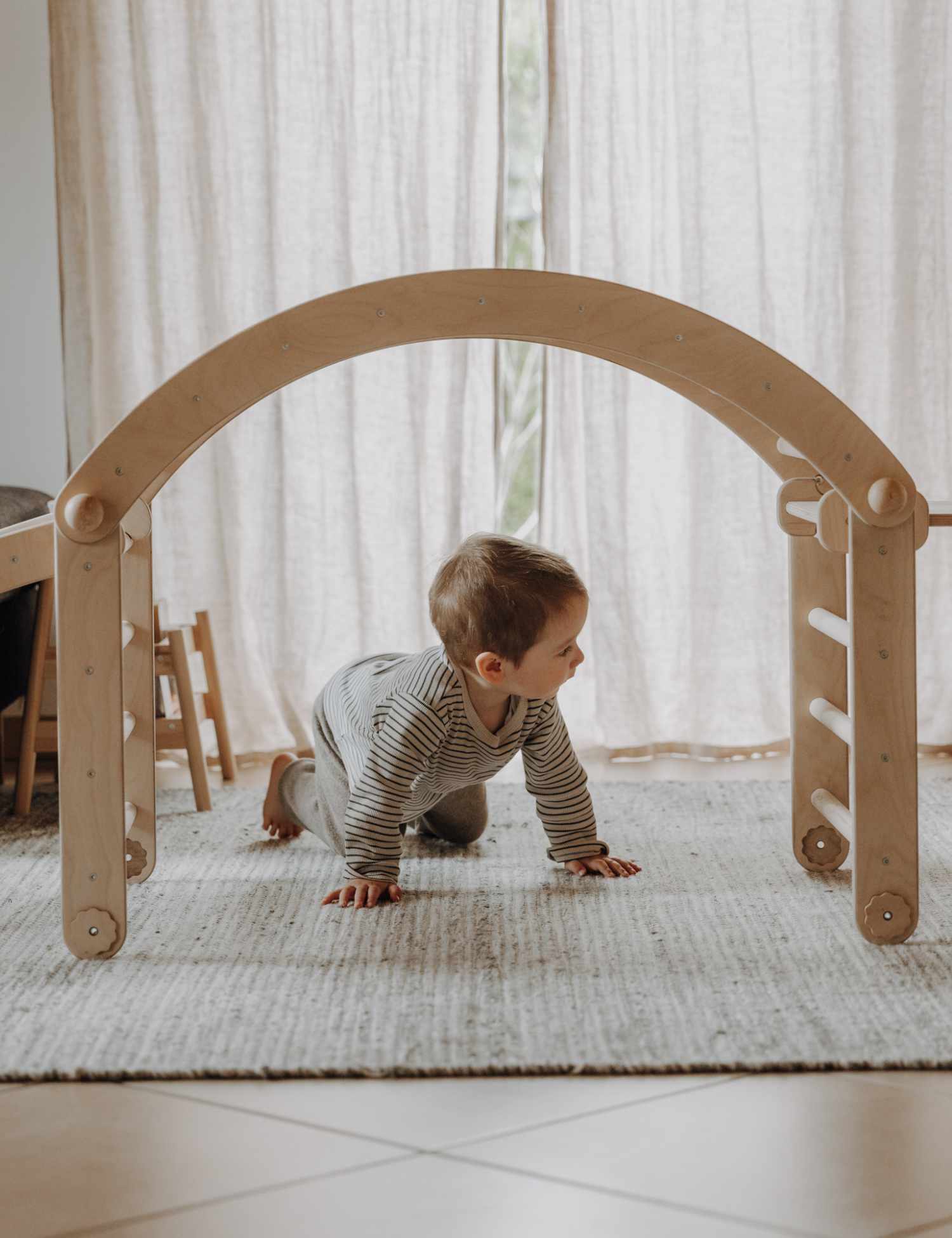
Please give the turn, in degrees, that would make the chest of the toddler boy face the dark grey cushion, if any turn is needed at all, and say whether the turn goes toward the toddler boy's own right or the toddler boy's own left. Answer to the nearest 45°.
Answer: approximately 180°

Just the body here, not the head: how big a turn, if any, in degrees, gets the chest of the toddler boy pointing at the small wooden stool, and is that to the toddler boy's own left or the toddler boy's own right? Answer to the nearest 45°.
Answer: approximately 180°

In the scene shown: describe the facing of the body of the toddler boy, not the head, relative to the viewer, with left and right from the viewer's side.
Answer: facing the viewer and to the right of the viewer

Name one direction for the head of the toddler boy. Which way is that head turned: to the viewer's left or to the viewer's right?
to the viewer's right
